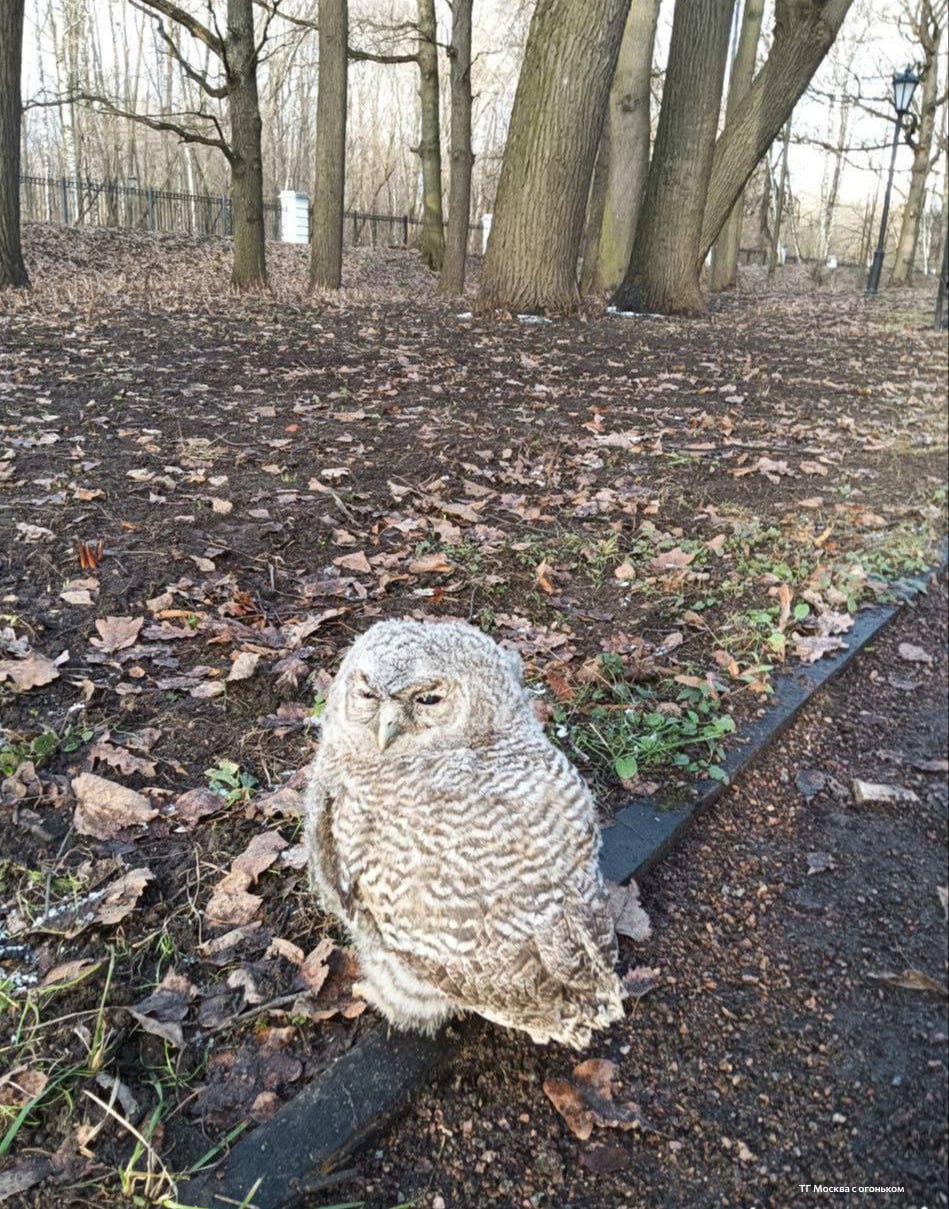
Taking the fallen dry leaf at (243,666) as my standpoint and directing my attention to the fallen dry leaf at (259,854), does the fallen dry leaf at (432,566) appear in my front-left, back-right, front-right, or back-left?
back-left

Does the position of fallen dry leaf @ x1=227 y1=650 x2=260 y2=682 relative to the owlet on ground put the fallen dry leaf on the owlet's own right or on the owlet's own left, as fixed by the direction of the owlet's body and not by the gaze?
on the owlet's own right

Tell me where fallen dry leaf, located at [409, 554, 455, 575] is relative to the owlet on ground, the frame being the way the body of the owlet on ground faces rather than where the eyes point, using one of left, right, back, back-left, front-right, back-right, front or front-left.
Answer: back-right

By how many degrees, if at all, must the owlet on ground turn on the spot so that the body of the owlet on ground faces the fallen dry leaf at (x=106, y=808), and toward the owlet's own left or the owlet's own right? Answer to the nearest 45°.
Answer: approximately 90° to the owlet's own right

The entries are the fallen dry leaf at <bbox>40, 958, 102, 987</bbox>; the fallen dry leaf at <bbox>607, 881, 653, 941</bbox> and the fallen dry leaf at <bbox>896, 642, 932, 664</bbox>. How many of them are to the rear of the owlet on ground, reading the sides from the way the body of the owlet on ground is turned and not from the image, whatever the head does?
2

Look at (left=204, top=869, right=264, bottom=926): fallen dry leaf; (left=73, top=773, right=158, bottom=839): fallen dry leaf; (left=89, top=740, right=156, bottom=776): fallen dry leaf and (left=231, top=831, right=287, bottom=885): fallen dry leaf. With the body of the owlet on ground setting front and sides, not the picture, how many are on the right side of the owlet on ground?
4

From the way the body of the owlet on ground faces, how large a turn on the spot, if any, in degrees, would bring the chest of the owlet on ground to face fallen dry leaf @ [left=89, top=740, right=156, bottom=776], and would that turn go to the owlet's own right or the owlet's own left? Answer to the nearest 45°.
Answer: approximately 90° to the owlet's own right

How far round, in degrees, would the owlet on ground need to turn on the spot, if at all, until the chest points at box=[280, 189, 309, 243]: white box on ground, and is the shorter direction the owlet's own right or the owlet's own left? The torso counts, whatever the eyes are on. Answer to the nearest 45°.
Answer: approximately 135° to the owlet's own right

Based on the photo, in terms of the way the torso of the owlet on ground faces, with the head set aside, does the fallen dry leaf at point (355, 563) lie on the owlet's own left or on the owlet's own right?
on the owlet's own right

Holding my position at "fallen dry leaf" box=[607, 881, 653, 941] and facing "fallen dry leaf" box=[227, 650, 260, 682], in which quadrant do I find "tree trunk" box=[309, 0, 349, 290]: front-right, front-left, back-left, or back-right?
front-right

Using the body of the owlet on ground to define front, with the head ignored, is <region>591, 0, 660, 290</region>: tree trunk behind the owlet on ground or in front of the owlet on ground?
behind

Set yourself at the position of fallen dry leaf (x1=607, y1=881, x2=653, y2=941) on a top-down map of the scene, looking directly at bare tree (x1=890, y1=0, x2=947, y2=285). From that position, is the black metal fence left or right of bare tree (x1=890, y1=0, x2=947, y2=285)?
left

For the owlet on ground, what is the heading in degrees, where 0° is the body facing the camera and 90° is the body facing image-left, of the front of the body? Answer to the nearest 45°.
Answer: approximately 45°

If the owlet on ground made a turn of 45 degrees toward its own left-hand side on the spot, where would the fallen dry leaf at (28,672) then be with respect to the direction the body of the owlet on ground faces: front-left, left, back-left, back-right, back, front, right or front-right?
back-right

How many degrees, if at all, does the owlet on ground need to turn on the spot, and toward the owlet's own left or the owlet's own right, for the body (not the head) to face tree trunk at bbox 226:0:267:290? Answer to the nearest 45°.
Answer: approximately 135° to the owlet's own right
